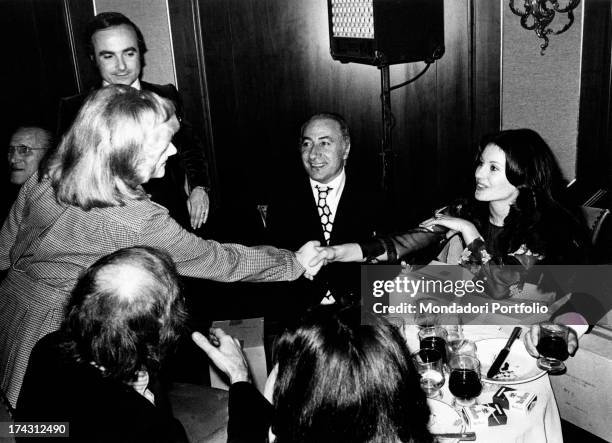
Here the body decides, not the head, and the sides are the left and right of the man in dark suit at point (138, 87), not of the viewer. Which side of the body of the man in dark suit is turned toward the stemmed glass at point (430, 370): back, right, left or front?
front

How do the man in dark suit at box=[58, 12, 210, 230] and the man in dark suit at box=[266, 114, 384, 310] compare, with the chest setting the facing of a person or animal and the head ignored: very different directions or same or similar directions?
same or similar directions

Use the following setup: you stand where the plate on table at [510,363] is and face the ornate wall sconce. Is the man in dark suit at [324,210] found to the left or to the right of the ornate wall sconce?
left

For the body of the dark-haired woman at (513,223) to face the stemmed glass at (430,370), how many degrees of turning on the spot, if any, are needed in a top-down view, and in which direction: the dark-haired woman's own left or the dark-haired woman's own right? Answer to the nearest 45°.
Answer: approximately 45° to the dark-haired woman's own left

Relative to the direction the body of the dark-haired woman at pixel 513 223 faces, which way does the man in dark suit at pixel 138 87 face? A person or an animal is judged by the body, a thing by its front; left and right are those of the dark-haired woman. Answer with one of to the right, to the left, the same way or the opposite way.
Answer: to the left

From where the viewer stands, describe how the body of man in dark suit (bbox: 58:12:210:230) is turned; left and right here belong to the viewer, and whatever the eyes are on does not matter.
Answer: facing the viewer

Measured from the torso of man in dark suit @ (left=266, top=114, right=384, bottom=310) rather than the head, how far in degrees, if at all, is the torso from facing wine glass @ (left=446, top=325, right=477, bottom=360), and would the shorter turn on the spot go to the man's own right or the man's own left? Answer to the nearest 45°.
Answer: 0° — they already face it

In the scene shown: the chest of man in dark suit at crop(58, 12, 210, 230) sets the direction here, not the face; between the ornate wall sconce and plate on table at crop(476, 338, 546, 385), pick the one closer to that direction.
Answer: the plate on table

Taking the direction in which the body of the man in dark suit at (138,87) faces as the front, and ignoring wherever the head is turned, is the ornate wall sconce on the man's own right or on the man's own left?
on the man's own left

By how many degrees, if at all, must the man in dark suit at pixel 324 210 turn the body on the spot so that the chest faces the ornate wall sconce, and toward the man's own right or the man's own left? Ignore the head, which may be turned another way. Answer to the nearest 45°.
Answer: approximately 135° to the man's own left

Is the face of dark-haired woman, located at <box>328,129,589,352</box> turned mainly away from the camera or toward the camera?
toward the camera

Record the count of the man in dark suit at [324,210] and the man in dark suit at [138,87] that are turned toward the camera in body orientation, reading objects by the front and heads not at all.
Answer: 2

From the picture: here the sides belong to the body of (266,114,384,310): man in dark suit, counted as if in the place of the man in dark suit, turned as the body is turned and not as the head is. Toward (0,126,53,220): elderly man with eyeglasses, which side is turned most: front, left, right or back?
right

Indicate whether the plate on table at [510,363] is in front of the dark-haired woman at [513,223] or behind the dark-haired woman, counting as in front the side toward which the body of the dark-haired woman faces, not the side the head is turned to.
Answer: in front

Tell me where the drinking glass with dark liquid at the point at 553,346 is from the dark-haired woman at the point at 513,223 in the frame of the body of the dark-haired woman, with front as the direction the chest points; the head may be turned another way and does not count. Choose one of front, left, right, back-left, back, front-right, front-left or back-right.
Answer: front-left

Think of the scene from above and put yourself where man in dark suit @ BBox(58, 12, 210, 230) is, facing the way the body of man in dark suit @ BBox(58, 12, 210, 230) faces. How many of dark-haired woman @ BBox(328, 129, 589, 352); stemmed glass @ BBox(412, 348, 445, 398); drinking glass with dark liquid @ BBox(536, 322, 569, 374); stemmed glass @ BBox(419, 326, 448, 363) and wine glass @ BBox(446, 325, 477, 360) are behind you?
0

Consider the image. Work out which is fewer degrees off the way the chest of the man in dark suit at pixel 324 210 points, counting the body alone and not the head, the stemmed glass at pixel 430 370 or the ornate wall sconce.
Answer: the stemmed glass

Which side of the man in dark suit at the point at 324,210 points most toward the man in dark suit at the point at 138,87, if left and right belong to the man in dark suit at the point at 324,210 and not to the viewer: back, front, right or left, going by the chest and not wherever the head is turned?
right

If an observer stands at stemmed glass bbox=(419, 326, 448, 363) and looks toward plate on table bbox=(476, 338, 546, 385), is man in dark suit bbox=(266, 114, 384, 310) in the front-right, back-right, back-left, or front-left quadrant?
back-left

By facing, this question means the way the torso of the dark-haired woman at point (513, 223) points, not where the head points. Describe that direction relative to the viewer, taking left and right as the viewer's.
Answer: facing the viewer and to the left of the viewer

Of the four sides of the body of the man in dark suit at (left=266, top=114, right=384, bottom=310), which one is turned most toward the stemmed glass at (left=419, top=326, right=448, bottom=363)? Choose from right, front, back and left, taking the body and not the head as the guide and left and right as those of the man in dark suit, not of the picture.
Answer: front
